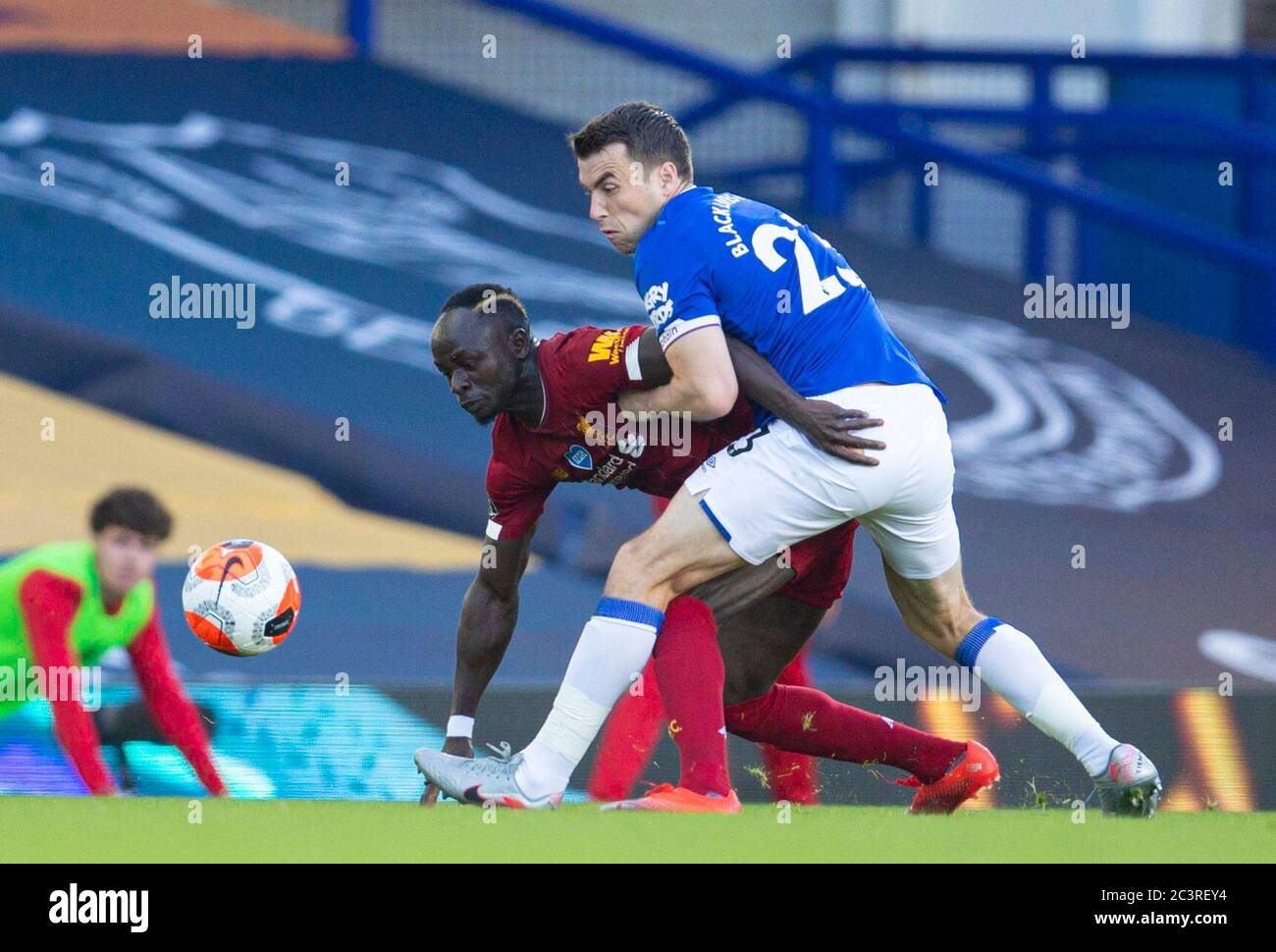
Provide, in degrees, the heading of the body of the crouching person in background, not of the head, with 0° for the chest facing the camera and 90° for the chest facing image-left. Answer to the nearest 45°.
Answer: approximately 315°

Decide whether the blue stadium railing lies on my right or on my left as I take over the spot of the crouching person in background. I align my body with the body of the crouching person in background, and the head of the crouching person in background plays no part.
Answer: on my left

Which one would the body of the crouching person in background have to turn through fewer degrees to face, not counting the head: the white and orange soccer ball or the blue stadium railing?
the white and orange soccer ball

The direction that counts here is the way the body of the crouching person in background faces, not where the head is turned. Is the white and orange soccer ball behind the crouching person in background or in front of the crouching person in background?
in front
